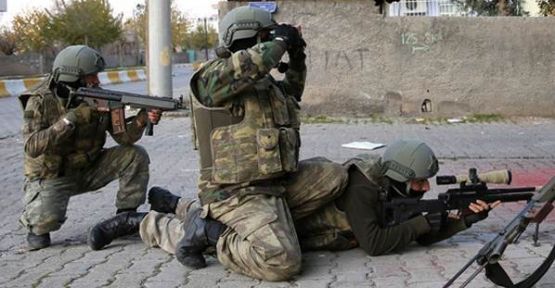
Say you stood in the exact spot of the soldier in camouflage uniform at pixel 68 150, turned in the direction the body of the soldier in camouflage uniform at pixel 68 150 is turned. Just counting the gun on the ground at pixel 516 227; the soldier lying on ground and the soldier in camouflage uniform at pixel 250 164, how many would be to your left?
0

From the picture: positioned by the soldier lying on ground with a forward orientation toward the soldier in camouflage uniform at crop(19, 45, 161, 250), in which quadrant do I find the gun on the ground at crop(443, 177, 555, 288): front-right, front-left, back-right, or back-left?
back-left

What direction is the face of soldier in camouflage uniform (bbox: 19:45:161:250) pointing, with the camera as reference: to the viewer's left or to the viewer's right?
to the viewer's right

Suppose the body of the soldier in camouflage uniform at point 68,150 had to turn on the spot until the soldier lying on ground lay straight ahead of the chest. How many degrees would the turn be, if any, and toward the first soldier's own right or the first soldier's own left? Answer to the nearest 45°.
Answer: approximately 45° to the first soldier's own right

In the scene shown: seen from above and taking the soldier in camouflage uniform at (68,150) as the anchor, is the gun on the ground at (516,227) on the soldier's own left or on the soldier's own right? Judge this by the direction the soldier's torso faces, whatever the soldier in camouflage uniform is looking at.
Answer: on the soldier's own right

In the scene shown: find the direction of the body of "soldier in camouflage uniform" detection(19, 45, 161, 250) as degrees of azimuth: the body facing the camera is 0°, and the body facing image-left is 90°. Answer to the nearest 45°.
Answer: approximately 270°

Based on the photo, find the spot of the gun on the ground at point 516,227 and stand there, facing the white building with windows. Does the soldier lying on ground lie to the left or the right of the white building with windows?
left

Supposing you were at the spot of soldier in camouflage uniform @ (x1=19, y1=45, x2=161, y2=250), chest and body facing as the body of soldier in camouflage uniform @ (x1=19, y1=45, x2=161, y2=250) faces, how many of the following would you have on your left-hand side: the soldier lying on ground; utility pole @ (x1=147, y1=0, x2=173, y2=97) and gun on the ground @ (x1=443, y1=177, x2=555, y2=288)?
1

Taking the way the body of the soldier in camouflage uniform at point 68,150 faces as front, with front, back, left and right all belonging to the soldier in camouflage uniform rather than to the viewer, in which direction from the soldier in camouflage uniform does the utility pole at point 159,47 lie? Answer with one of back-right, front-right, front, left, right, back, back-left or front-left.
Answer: left

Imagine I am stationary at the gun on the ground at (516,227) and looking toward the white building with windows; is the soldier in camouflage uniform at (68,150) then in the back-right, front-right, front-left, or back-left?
front-left

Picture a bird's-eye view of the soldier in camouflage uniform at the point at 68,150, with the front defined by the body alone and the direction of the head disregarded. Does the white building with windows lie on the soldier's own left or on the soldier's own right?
on the soldier's own left
